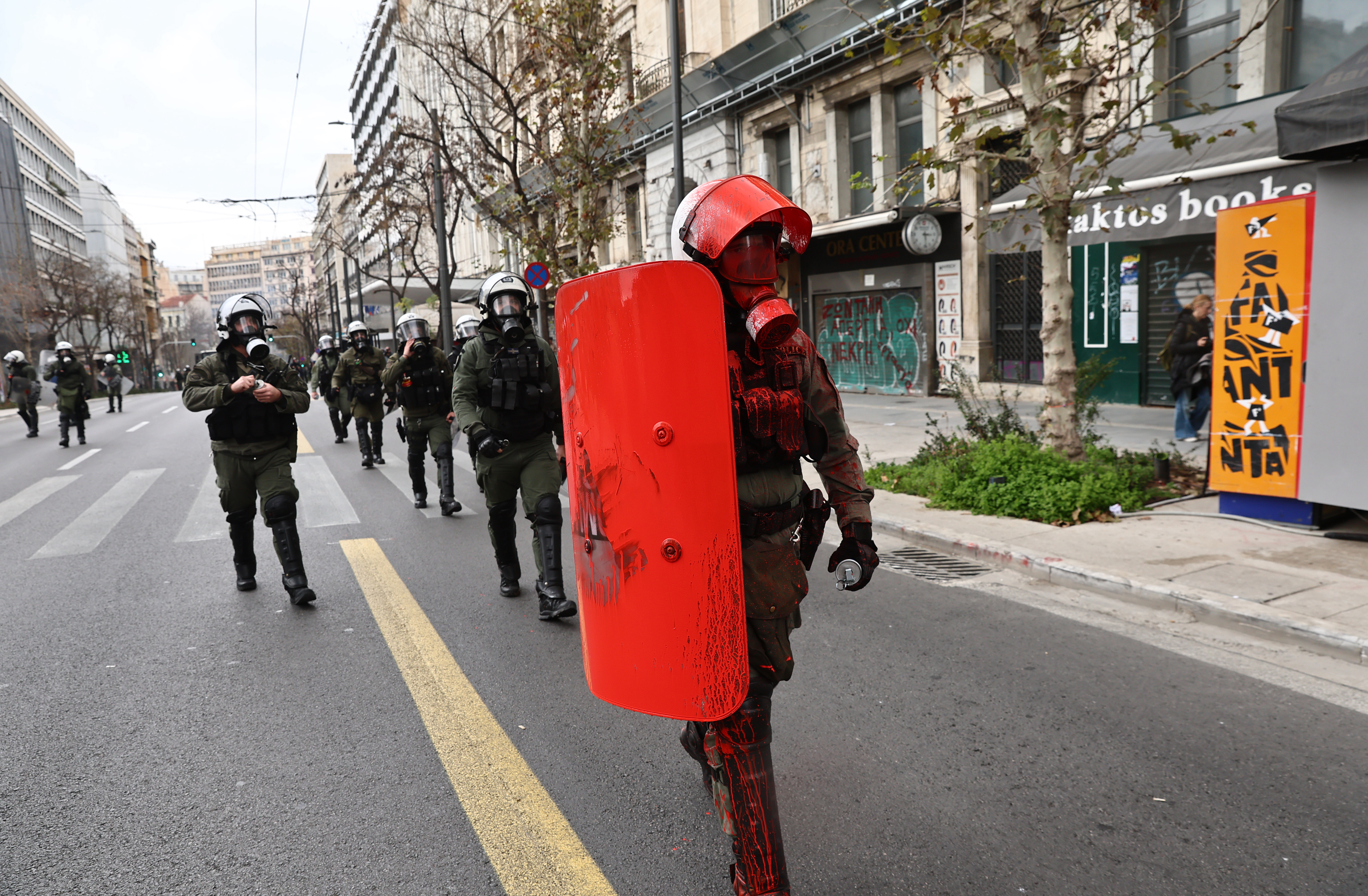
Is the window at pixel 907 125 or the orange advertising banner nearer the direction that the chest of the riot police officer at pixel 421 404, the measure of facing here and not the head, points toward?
the orange advertising banner

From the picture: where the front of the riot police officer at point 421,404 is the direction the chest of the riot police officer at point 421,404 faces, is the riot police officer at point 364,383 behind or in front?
behind

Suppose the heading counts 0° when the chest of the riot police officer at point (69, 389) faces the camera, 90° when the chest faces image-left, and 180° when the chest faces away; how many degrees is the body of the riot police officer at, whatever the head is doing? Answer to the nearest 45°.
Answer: approximately 0°

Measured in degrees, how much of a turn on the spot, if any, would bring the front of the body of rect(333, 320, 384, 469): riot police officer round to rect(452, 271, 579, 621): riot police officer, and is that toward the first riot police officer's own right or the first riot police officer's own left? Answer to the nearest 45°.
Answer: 0° — they already face them

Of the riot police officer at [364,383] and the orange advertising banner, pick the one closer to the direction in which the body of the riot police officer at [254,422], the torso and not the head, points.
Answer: the orange advertising banner

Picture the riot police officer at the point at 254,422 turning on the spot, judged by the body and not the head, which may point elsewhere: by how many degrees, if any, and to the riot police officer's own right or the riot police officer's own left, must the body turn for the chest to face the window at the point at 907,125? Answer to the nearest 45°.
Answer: approximately 135° to the riot police officer's own left
